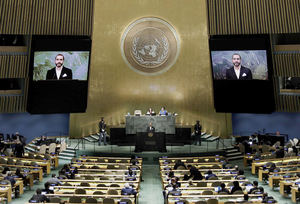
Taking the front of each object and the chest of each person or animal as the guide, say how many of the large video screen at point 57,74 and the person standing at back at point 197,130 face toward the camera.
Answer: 2

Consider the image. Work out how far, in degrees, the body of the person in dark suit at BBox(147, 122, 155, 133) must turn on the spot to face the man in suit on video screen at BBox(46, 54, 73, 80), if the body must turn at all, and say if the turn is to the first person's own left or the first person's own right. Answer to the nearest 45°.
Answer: approximately 90° to the first person's own right

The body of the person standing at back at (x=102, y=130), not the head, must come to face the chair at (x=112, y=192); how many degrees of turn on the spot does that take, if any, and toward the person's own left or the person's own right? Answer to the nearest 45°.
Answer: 0° — they already face it

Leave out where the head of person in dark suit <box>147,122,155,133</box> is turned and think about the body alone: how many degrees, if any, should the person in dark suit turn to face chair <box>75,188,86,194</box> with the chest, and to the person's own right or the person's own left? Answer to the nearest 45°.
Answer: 0° — they already face it

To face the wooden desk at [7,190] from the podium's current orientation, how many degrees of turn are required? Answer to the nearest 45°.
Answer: approximately 45° to its right

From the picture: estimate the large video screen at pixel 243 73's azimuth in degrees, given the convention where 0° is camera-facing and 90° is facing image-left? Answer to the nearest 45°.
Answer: approximately 0°

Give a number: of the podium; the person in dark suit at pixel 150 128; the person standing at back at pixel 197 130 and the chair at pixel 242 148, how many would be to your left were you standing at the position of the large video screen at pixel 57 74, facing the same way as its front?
4

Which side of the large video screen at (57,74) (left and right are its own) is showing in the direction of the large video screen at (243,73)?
left
